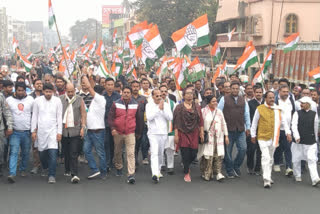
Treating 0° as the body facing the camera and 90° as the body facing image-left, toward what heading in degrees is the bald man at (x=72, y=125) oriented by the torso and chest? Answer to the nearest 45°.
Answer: approximately 0°

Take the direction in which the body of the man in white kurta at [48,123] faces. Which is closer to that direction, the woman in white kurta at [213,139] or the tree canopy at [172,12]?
the woman in white kurta

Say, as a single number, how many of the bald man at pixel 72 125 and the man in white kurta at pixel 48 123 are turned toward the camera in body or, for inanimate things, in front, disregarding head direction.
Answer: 2

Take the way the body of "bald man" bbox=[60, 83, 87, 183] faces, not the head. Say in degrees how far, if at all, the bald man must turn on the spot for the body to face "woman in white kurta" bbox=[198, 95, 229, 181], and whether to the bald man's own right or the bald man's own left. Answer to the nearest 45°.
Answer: approximately 90° to the bald man's own left

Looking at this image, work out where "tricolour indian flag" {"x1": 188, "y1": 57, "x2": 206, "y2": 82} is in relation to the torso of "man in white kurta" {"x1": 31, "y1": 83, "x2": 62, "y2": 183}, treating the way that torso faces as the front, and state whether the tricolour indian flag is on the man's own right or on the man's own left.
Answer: on the man's own left

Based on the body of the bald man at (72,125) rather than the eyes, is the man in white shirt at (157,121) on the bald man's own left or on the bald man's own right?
on the bald man's own left

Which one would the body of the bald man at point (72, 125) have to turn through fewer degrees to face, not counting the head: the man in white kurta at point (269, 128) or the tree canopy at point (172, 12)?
the man in white kurta

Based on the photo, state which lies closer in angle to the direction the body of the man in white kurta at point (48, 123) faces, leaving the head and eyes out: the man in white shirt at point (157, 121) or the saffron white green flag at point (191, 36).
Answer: the man in white shirt

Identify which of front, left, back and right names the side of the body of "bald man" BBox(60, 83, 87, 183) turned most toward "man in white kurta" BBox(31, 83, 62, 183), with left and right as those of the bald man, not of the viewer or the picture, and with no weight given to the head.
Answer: right
